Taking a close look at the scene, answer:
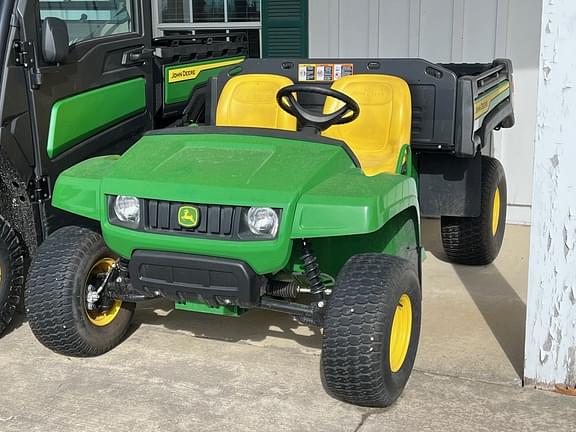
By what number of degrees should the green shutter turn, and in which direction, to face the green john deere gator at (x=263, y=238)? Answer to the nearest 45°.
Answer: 0° — it already faces it

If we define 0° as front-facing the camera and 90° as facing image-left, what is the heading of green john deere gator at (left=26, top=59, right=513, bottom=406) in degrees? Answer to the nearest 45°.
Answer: approximately 45°

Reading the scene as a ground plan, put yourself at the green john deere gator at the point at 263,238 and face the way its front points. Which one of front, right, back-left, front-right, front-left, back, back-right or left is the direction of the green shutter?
back-right
